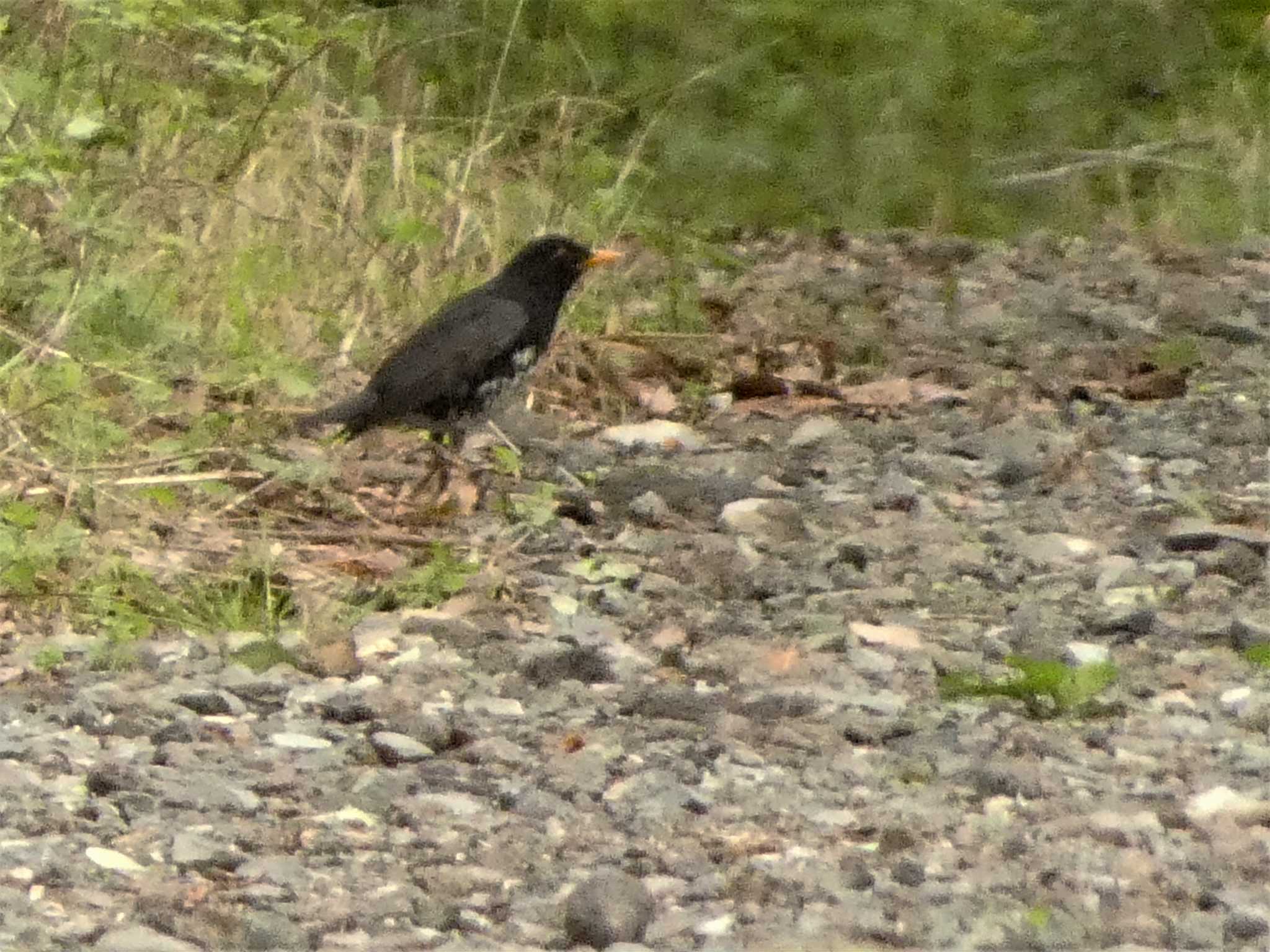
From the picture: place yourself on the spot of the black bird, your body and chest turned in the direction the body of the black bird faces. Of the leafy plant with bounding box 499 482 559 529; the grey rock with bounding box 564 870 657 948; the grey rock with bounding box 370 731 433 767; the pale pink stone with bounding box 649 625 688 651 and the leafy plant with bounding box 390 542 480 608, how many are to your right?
5

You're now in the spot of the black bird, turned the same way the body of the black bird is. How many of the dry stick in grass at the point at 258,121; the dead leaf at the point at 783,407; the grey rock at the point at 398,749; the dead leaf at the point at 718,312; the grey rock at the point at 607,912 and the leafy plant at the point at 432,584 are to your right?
3

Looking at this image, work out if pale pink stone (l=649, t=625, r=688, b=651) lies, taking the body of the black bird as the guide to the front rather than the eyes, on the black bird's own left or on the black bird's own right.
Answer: on the black bird's own right

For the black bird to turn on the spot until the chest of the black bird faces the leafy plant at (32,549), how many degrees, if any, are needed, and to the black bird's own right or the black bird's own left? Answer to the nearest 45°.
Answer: approximately 135° to the black bird's own right

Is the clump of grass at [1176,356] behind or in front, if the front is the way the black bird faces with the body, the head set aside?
in front

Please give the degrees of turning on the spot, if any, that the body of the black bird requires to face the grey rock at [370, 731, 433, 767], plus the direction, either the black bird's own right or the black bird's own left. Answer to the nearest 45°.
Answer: approximately 90° to the black bird's own right

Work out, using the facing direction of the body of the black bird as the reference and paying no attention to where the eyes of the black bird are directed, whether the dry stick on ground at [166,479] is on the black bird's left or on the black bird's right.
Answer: on the black bird's right

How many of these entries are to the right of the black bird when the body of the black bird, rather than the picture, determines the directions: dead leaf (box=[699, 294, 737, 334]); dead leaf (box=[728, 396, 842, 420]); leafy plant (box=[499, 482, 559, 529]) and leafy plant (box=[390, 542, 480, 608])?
2

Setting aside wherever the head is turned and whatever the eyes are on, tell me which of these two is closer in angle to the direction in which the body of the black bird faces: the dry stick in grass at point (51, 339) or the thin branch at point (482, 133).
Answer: the thin branch

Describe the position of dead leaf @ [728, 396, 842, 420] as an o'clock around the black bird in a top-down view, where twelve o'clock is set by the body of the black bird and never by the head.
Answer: The dead leaf is roughly at 11 o'clock from the black bird.

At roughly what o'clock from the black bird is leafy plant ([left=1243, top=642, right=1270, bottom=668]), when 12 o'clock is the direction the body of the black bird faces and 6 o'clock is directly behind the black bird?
The leafy plant is roughly at 2 o'clock from the black bird.

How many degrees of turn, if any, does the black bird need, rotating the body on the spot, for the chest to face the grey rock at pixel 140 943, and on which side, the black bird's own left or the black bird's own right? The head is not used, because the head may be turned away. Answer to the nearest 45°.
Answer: approximately 90° to the black bird's own right

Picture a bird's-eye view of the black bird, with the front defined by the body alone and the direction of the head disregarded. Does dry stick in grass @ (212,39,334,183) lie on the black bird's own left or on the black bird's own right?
on the black bird's own left

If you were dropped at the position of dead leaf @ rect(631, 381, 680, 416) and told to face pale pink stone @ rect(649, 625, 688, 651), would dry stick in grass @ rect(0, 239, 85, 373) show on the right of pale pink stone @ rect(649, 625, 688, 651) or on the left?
right

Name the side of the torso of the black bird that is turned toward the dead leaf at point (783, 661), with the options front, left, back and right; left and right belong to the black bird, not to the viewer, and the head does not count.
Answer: right

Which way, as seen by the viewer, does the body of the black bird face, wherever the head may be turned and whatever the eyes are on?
to the viewer's right
